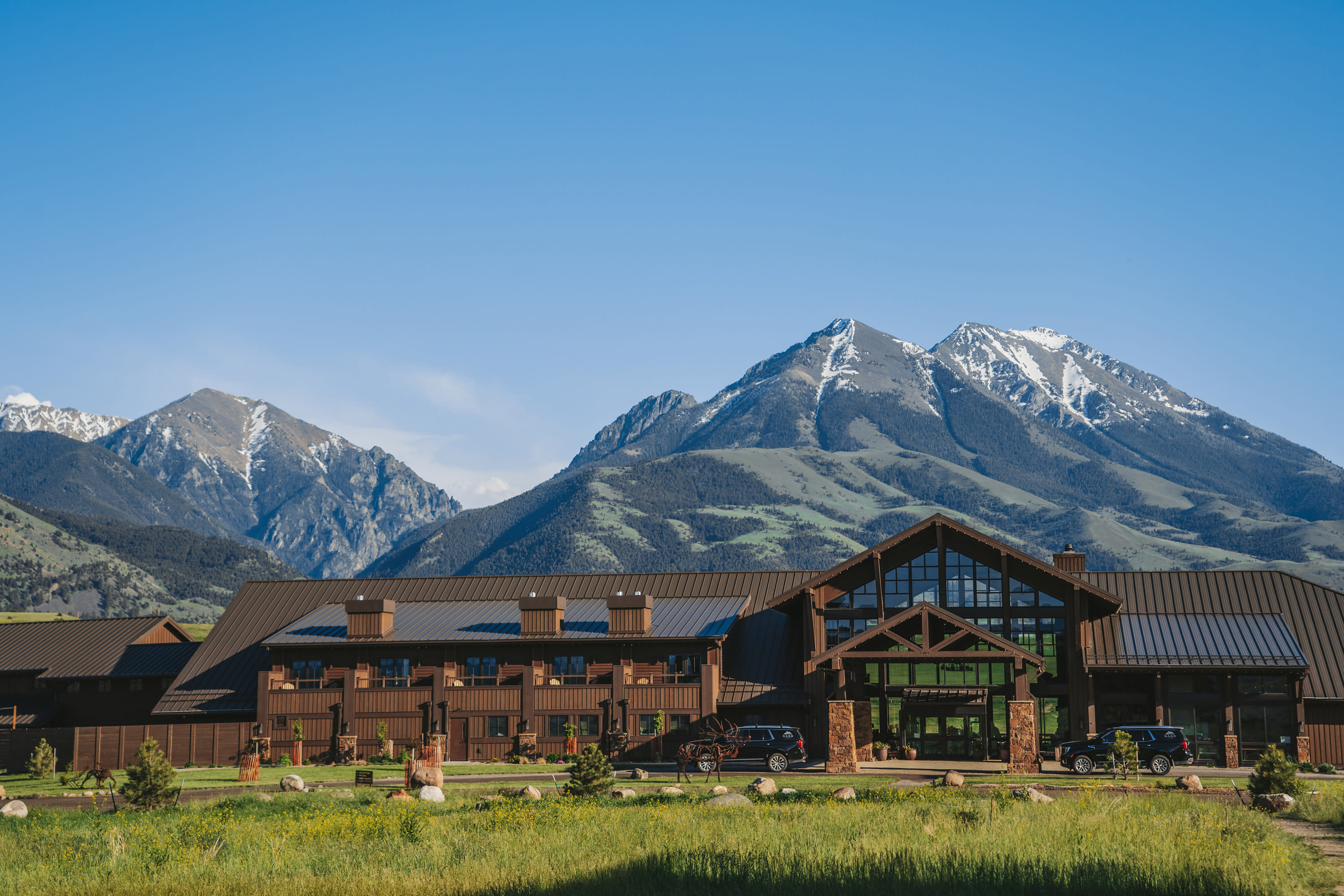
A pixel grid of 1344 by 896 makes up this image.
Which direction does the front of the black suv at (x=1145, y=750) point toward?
to the viewer's left

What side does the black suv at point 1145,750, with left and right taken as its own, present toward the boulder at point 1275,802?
left

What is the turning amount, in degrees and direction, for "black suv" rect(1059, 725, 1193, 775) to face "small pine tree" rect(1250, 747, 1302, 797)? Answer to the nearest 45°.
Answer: approximately 90° to its left

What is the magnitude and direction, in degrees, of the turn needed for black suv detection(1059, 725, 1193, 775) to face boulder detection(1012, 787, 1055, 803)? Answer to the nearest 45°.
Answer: approximately 90° to its left

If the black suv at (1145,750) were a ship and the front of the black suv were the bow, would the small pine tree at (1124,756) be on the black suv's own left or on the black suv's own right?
on the black suv's own left

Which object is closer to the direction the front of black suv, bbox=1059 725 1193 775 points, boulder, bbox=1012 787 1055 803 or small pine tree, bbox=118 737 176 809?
the small pine tree

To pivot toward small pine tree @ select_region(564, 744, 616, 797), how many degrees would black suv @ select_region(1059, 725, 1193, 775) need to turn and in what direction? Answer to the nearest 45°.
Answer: approximately 45° to its left

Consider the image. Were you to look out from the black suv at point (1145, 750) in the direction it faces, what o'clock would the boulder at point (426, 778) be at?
The boulder is roughly at 11 o'clock from the black suv.

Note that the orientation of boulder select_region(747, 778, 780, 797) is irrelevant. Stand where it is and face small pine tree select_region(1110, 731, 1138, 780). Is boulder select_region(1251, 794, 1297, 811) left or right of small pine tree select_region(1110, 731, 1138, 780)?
right

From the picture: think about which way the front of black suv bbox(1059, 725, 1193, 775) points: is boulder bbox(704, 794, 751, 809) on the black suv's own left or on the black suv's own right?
on the black suv's own left

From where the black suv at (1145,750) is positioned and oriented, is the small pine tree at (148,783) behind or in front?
in front
